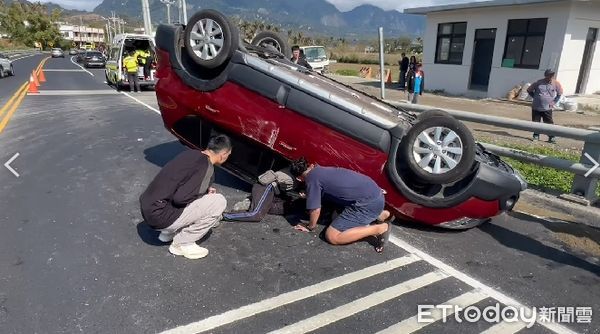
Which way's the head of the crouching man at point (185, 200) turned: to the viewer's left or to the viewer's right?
to the viewer's right

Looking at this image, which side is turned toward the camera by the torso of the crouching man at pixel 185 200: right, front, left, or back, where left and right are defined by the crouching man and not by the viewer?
right

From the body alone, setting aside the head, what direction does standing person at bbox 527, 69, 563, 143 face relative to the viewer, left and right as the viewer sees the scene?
facing the viewer

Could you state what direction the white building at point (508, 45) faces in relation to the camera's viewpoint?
facing the viewer and to the left of the viewer

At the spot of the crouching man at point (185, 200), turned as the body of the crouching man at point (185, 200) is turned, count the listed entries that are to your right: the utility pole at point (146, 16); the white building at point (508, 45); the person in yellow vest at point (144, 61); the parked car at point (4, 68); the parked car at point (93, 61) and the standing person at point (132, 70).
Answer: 0

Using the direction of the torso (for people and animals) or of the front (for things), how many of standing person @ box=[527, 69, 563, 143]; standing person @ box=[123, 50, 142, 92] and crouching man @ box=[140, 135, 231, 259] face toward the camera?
1

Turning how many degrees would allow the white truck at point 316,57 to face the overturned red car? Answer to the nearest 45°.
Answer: approximately 45° to its right

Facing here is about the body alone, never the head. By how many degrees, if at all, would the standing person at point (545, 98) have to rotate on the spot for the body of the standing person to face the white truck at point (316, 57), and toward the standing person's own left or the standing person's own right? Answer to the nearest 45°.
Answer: approximately 135° to the standing person's own right

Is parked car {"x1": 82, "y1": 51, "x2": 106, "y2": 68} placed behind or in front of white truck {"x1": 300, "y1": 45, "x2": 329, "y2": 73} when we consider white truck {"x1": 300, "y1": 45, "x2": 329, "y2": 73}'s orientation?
behind

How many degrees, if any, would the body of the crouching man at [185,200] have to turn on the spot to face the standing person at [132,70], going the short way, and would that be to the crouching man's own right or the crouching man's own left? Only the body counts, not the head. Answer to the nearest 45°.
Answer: approximately 90° to the crouching man's own left
